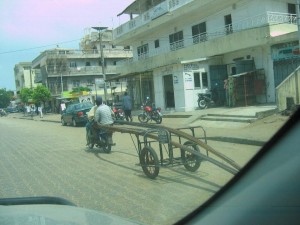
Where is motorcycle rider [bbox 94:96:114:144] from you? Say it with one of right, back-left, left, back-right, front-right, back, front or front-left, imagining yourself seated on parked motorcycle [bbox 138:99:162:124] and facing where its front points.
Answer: left

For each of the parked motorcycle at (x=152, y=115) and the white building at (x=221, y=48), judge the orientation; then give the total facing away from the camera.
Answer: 0

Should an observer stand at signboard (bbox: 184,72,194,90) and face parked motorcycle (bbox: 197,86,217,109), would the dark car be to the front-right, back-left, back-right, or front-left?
back-right

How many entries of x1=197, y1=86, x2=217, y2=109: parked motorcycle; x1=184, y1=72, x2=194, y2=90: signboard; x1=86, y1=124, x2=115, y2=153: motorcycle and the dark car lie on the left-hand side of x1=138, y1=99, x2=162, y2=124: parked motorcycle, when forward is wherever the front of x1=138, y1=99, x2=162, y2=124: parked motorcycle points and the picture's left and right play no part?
1

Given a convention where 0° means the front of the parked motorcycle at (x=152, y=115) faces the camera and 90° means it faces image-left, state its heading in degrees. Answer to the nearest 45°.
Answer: approximately 90°

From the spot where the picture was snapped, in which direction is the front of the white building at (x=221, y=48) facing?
facing the viewer and to the left of the viewer

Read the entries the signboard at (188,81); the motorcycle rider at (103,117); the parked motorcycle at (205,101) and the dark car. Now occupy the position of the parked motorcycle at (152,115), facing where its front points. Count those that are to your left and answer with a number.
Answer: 1

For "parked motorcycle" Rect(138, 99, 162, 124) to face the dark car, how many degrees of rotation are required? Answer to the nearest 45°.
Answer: approximately 45° to its right

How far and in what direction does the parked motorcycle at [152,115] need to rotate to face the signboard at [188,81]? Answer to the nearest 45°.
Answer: approximately 135° to its right

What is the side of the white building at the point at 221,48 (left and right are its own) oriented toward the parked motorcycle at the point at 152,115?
front

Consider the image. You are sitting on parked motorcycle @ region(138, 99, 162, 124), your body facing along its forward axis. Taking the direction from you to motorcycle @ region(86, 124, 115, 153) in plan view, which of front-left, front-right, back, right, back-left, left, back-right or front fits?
left

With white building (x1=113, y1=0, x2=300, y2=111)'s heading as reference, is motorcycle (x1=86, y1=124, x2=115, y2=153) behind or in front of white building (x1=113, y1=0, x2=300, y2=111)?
in front

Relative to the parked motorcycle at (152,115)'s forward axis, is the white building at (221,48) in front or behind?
behind
